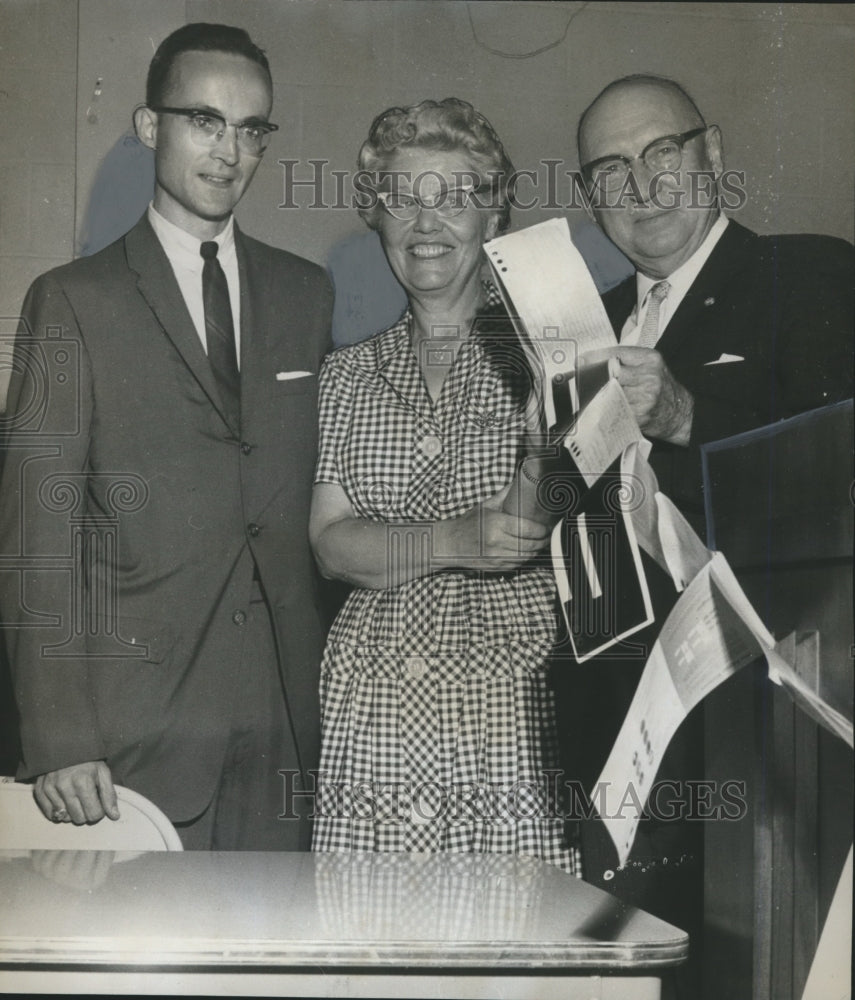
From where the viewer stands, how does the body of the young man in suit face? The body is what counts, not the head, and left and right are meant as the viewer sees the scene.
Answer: facing the viewer and to the right of the viewer

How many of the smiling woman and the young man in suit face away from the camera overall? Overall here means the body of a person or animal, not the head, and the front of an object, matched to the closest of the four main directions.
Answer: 0

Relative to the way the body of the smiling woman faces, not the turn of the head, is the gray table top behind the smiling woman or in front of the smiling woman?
in front

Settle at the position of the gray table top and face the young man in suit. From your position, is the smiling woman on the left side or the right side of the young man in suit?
right

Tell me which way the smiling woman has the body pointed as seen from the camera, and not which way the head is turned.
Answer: toward the camera

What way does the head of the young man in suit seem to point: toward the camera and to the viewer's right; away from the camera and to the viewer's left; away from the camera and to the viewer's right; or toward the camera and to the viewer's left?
toward the camera and to the viewer's right

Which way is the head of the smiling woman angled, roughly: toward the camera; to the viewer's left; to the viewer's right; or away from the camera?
toward the camera
